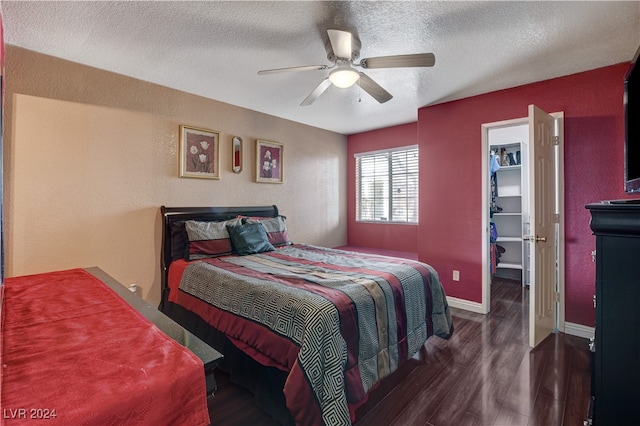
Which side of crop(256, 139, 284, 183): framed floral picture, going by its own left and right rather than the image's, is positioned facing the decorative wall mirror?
right

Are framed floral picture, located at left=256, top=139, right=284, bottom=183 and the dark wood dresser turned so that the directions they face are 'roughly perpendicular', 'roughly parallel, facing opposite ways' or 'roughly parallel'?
roughly parallel, facing opposite ways

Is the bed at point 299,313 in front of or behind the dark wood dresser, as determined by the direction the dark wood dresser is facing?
in front

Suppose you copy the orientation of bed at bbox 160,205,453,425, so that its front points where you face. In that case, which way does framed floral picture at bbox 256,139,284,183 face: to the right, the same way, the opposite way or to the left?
the same way

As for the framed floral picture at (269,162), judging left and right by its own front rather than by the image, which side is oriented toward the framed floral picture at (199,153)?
right

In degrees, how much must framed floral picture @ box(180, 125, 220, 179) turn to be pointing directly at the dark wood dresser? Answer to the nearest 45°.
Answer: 0° — it already faces it

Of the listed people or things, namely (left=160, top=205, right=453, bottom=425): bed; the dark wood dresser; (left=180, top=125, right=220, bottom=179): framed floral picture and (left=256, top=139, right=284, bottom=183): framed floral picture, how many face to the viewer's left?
1

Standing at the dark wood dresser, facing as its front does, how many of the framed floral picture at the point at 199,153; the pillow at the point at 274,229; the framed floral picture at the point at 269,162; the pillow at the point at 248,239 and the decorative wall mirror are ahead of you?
5

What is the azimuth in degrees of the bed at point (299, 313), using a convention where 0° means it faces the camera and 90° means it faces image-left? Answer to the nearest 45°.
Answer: approximately 315°

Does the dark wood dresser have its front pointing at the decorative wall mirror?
yes

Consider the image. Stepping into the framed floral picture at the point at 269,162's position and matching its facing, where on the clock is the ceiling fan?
The ceiling fan is roughly at 1 o'clock from the framed floral picture.

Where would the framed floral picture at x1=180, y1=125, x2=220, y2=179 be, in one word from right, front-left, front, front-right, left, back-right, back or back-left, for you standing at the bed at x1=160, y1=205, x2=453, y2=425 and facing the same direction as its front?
back

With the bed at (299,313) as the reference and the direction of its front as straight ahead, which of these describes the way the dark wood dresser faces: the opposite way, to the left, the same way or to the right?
the opposite way

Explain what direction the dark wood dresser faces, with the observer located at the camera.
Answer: facing to the left of the viewer

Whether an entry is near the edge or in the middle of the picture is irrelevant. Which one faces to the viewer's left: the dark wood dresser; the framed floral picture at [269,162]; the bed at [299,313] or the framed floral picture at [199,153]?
the dark wood dresser

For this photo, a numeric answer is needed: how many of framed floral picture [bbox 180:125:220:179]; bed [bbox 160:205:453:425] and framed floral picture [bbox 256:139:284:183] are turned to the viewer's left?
0

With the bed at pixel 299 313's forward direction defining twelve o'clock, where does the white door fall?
The white door is roughly at 10 o'clock from the bed.

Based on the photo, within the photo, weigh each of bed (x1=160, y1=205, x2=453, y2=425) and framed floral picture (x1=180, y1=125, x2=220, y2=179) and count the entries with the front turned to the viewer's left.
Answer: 0
